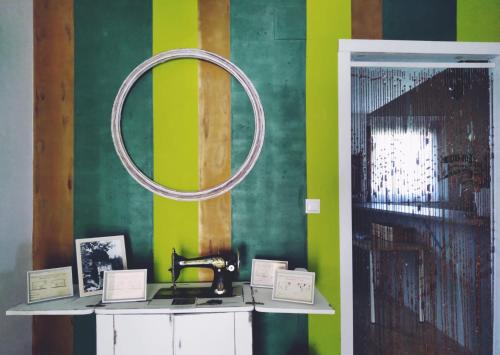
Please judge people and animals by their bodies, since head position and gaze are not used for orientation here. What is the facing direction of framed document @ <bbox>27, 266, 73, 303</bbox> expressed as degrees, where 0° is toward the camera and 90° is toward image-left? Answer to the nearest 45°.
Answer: approximately 0°

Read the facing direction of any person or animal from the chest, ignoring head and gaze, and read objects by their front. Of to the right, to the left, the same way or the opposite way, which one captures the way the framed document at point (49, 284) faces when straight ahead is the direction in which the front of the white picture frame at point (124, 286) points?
the same way

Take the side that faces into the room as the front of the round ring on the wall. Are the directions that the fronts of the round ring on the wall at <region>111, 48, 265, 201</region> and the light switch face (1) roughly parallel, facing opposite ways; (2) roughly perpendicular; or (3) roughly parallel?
roughly parallel

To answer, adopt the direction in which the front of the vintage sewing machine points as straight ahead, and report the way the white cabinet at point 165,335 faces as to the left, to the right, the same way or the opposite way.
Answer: the same way

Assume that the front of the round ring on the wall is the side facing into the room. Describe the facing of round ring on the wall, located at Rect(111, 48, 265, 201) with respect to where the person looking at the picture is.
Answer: facing the viewer

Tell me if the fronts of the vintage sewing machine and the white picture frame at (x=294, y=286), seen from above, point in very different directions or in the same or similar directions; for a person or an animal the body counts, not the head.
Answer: same or similar directions

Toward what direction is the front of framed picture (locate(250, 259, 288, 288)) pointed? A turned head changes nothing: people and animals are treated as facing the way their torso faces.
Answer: toward the camera

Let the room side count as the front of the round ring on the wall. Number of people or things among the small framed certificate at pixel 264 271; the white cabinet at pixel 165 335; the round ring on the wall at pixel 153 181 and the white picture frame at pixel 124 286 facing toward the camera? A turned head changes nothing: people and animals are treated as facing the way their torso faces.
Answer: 4

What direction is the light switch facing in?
toward the camera

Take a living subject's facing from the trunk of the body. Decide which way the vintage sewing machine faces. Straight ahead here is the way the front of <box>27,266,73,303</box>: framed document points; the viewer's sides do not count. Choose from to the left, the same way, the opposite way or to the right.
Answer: the same way

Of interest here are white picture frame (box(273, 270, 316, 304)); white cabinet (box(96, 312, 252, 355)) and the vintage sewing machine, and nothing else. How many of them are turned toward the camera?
3

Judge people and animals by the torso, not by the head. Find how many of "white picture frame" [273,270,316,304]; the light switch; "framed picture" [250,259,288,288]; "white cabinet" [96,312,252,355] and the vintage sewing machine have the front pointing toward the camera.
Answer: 5
